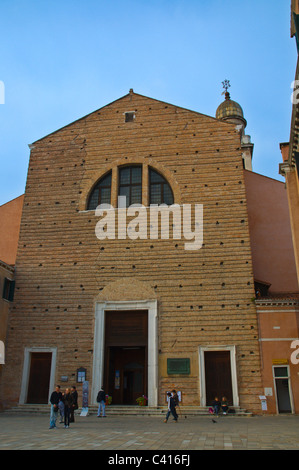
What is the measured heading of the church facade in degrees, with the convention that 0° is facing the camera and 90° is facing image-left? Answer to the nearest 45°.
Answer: approximately 0°
